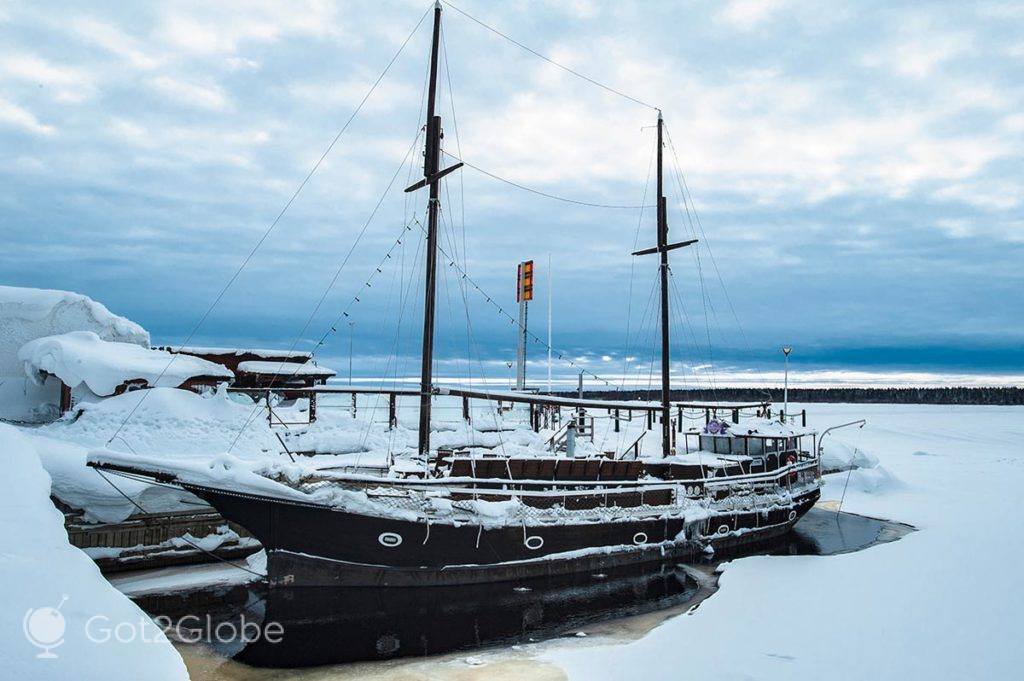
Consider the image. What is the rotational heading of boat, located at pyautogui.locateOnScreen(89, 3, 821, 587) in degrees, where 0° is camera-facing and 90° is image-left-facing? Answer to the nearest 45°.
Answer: approximately 45°
